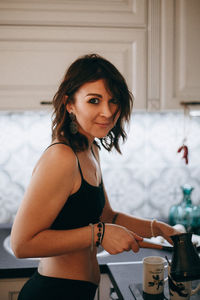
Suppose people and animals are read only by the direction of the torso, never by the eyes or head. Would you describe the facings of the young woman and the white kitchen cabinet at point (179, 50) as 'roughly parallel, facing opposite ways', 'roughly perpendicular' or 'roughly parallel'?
roughly perpendicular

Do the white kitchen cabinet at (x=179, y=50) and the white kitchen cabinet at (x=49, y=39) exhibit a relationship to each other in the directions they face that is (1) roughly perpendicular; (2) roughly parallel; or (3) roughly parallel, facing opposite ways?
roughly parallel

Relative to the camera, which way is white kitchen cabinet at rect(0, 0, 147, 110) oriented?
toward the camera

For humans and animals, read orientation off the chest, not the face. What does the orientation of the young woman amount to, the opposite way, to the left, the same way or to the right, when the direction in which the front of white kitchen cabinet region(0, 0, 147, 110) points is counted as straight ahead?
to the left

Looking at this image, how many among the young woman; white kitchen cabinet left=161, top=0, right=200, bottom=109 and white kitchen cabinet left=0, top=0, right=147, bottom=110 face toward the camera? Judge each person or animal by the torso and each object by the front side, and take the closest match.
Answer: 2

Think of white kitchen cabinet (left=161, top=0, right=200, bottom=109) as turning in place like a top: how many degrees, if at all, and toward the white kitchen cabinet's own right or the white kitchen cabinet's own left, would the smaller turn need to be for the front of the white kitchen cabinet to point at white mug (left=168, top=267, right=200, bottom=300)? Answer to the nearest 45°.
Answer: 0° — it already faces it

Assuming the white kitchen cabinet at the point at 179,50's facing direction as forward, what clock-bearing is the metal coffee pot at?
The metal coffee pot is roughly at 12 o'clock from the white kitchen cabinet.

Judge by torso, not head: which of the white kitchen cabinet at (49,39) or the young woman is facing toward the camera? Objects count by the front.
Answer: the white kitchen cabinet

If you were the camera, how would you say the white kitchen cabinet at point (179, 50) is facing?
facing the viewer

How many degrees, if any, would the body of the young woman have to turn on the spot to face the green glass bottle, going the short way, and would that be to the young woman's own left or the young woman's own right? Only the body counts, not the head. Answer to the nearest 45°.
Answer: approximately 45° to the young woman's own left
